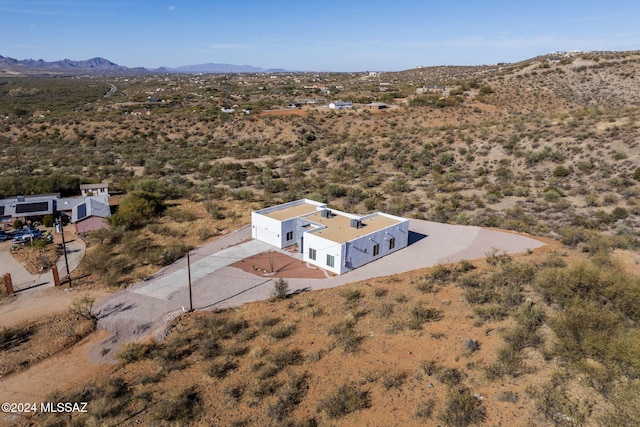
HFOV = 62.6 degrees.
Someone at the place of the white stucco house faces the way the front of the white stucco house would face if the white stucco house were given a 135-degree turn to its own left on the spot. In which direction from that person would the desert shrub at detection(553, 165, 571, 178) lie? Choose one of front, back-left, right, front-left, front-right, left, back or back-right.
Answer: front-left

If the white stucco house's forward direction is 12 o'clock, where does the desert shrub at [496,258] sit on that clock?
The desert shrub is roughly at 8 o'clock from the white stucco house.

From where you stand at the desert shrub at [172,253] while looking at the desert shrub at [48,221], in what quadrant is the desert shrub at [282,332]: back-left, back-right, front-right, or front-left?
back-left

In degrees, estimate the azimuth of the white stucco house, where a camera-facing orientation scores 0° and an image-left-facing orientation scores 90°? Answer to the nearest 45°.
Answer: approximately 45°

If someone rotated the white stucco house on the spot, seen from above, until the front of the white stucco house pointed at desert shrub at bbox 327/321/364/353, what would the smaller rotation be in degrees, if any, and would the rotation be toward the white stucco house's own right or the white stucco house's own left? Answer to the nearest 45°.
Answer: approximately 45° to the white stucco house's own left

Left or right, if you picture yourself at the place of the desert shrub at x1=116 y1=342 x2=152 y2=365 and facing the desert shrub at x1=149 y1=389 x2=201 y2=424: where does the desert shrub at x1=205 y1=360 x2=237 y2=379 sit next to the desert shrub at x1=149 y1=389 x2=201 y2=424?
left

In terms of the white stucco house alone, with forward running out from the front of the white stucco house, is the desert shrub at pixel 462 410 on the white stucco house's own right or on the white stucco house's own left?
on the white stucco house's own left

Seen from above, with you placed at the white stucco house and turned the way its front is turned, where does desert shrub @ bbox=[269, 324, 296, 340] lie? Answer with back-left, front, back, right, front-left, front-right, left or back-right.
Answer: front-left

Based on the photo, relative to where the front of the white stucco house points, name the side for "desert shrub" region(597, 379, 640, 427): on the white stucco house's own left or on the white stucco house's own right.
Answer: on the white stucco house's own left

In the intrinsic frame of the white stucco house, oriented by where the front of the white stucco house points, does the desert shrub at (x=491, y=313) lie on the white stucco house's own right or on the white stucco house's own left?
on the white stucco house's own left

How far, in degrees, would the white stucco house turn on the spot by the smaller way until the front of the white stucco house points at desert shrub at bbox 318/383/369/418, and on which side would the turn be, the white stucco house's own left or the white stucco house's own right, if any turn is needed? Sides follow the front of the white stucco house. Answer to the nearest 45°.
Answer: approximately 45° to the white stucco house's own left

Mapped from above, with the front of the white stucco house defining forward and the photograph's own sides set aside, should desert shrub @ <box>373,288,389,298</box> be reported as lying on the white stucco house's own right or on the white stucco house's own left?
on the white stucco house's own left

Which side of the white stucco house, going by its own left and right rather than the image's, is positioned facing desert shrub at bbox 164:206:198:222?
right

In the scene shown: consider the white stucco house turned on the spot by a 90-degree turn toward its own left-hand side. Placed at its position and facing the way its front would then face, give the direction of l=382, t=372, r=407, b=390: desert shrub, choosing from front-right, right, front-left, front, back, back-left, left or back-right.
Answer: front-right

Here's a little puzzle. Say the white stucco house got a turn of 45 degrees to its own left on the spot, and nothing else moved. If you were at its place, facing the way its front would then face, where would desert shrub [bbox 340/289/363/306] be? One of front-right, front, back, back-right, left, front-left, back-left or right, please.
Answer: front

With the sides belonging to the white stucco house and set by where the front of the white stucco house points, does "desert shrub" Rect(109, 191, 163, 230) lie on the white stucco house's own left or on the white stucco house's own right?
on the white stucco house's own right
